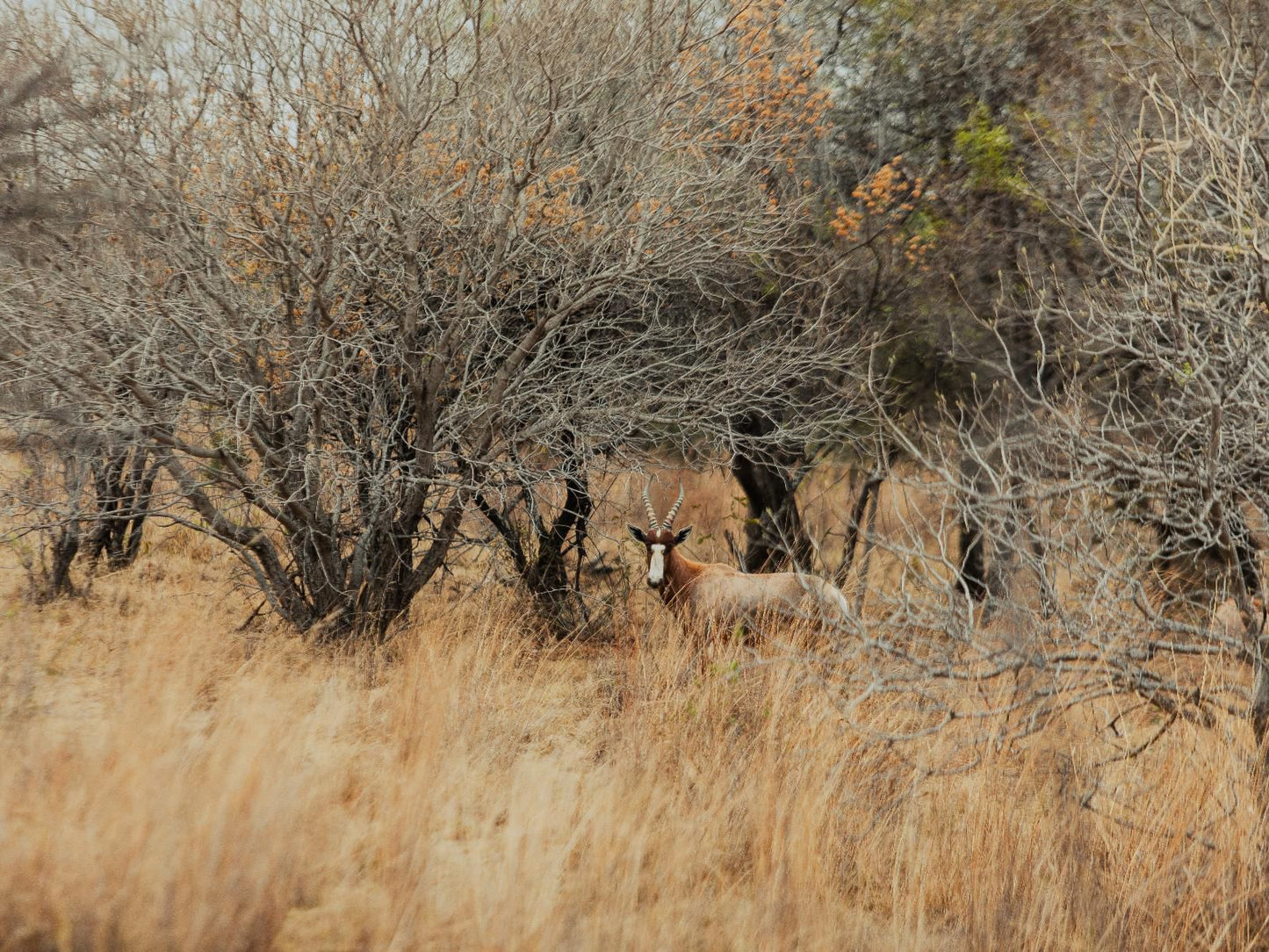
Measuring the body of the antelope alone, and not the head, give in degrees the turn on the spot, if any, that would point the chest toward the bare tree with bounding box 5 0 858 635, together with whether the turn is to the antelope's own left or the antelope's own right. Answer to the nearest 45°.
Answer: approximately 45° to the antelope's own left

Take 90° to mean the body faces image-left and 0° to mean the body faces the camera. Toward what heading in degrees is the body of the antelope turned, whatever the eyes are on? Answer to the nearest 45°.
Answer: approximately 90°
